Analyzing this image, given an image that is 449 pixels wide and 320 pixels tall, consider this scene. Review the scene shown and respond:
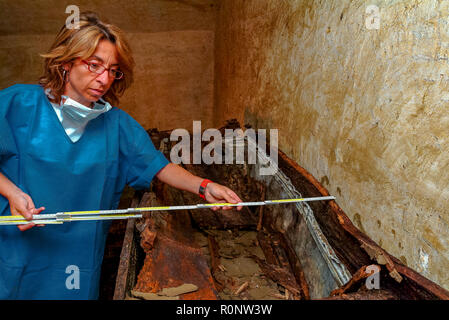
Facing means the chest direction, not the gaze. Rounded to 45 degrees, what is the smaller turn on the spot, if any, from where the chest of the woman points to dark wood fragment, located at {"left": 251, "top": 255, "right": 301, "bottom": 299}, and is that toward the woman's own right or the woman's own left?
approximately 45° to the woman's own left

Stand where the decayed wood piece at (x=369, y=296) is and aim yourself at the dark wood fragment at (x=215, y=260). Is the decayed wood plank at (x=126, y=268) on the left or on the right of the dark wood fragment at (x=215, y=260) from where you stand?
left

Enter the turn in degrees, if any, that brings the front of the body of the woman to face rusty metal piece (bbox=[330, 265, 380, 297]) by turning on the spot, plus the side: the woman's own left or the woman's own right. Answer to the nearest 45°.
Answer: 0° — they already face it

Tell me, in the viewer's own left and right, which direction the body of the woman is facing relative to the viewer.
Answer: facing the viewer and to the right of the viewer

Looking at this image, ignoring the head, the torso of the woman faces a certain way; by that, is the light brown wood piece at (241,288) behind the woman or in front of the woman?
in front

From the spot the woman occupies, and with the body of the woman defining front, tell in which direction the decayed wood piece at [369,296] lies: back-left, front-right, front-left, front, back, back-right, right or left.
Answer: front

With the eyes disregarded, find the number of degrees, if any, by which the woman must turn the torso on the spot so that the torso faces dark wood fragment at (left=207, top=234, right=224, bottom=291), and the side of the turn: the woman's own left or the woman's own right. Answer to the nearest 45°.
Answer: approximately 45° to the woman's own left

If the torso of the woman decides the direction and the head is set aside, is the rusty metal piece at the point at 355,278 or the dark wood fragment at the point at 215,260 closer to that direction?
the rusty metal piece
